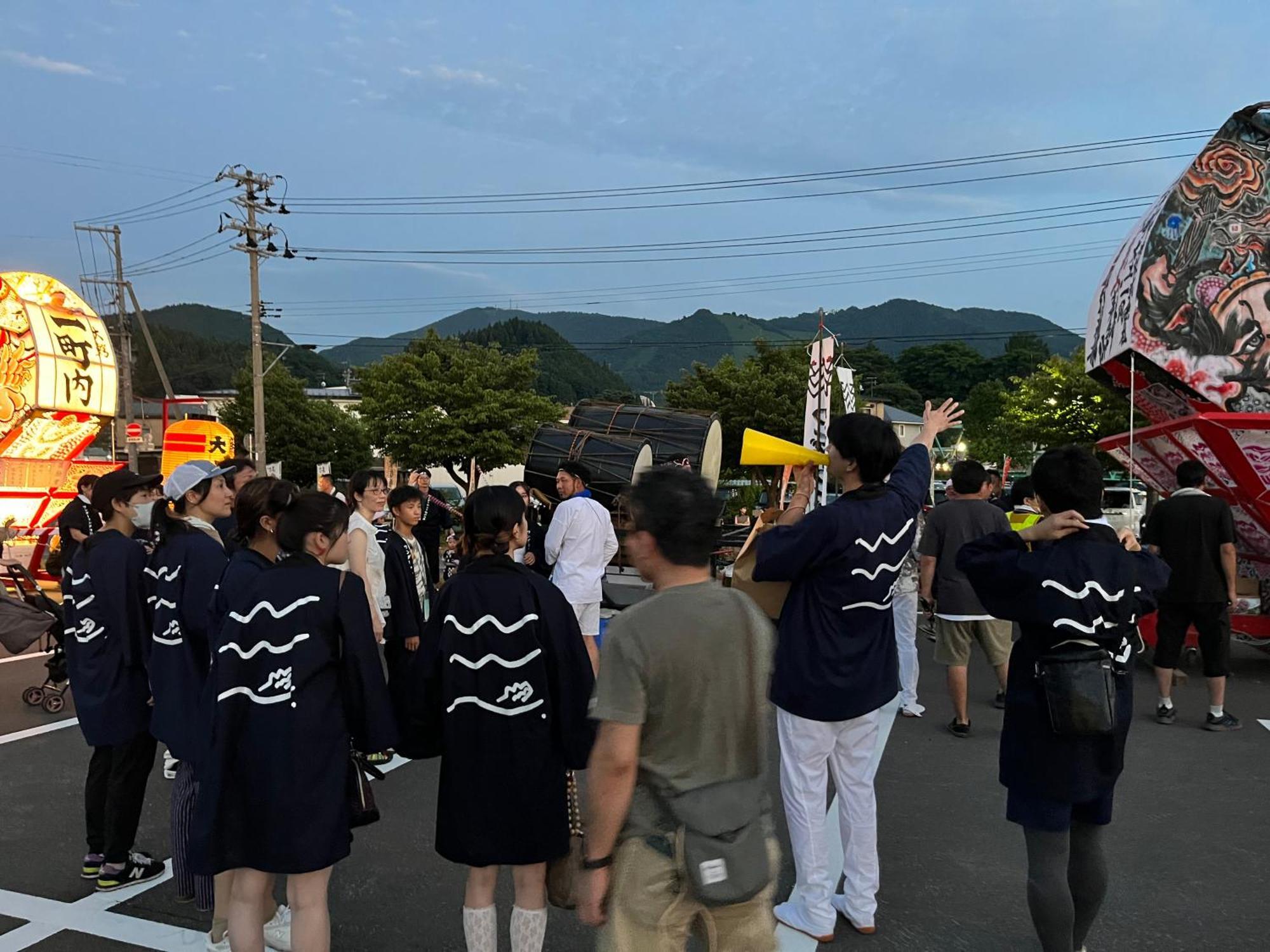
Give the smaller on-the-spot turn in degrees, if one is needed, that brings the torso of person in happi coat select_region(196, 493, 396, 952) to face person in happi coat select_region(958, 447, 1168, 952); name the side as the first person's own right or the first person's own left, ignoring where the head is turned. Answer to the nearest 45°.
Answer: approximately 45° to the first person's own right

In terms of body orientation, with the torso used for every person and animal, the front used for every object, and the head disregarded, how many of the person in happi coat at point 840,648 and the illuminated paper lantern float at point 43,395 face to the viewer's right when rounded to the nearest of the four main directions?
0

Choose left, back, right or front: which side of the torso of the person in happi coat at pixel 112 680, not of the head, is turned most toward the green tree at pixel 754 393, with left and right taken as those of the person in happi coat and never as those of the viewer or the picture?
front

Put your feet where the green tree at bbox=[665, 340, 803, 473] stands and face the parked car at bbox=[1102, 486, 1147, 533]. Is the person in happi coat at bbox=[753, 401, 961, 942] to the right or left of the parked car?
right

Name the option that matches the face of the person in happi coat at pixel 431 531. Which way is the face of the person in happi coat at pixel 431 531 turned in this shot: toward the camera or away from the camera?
toward the camera

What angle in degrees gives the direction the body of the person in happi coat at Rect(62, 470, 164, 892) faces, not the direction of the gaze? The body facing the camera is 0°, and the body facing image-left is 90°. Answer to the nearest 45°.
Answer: approximately 225°

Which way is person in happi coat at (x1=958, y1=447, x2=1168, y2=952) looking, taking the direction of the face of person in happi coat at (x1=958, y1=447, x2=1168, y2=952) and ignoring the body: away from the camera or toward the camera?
away from the camera

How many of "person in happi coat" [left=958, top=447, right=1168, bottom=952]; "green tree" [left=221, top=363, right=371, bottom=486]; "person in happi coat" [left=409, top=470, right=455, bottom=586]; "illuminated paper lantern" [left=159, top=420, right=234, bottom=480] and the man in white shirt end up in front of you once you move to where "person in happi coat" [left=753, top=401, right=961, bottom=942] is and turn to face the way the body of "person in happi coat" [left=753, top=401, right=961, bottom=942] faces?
4

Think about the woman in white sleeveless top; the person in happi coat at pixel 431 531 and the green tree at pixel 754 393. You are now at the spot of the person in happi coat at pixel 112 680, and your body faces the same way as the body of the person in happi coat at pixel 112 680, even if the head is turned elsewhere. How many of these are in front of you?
3

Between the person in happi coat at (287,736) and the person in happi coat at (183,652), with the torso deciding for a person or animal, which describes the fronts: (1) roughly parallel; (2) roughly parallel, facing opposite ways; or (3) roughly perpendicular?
roughly parallel

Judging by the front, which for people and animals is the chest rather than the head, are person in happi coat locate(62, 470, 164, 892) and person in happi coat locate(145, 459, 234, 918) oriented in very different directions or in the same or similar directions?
same or similar directions

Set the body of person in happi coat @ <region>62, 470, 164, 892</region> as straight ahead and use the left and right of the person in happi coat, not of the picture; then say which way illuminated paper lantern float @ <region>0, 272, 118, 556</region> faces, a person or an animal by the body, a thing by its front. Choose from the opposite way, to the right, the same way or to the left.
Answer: the opposite way

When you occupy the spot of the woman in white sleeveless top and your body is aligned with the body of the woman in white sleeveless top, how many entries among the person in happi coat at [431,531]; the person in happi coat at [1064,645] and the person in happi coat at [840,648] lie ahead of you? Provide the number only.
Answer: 2

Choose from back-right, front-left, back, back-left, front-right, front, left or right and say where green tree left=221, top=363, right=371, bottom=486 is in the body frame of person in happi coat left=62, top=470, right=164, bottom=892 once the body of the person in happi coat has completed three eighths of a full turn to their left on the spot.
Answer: right
